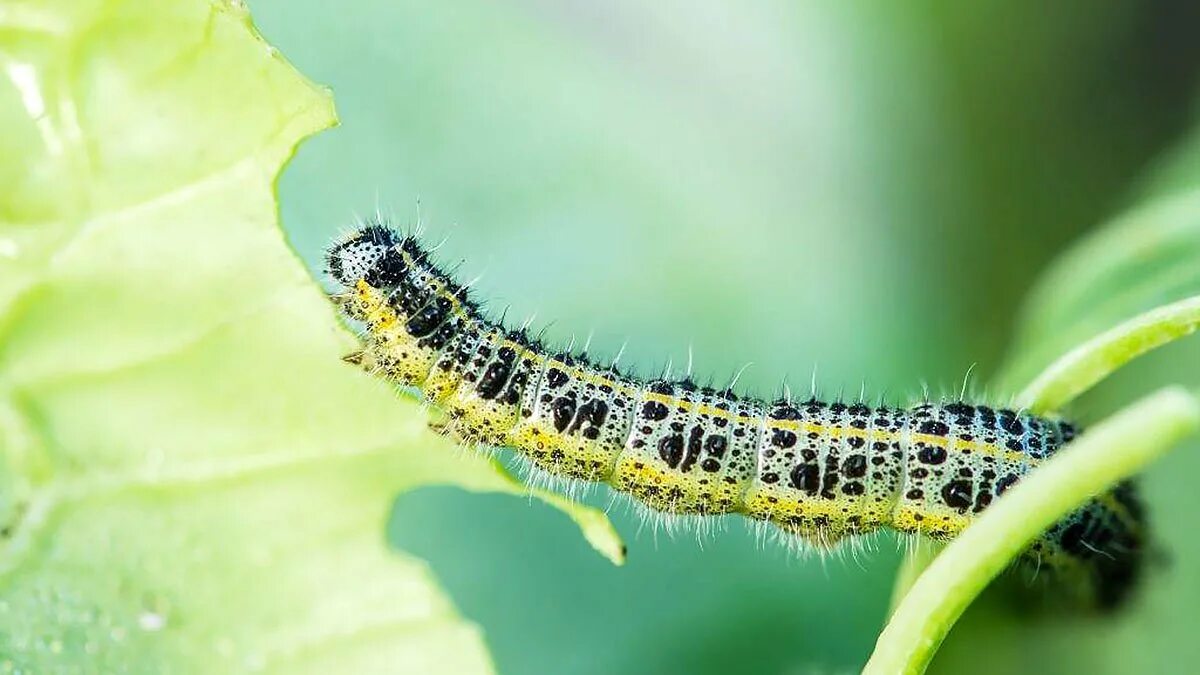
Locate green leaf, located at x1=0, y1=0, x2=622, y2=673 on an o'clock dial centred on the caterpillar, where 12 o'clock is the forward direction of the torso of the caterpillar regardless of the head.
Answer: The green leaf is roughly at 11 o'clock from the caterpillar.

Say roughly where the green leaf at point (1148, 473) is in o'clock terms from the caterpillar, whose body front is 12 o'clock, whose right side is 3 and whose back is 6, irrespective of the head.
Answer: The green leaf is roughly at 5 o'clock from the caterpillar.

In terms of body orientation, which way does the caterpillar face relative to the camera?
to the viewer's left

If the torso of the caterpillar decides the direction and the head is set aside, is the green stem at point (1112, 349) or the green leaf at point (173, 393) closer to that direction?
the green leaf
